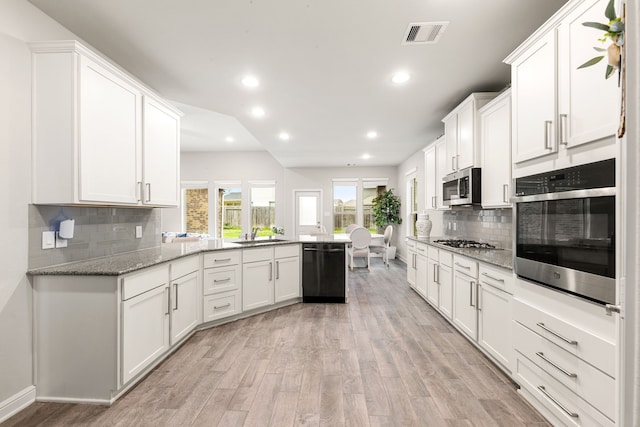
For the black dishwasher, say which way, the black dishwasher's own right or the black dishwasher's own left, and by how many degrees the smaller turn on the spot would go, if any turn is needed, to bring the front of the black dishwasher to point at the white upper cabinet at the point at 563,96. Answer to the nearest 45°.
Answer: approximately 45° to the black dishwasher's own left

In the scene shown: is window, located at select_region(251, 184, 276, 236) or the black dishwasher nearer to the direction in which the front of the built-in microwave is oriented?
the black dishwasher

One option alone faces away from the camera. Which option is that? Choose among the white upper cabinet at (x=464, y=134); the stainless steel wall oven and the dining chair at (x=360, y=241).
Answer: the dining chair

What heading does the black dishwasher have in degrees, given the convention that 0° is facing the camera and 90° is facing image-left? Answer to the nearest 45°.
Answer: approximately 0°

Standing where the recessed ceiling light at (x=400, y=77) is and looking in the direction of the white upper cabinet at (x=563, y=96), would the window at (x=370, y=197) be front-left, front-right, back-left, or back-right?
back-left

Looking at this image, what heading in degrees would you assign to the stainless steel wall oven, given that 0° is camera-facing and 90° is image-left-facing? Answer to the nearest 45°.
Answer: approximately 45°

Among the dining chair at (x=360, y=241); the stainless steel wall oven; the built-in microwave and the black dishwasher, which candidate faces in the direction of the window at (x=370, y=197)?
the dining chair

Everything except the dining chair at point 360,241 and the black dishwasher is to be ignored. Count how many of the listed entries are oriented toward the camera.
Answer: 1

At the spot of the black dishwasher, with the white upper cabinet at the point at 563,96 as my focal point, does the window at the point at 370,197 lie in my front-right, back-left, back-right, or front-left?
back-left
